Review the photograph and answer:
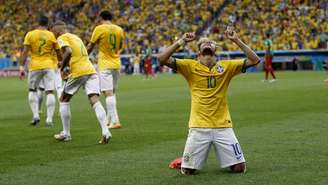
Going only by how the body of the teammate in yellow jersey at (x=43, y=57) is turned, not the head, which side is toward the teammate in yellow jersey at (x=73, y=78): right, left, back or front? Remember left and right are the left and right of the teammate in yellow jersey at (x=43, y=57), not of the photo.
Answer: back

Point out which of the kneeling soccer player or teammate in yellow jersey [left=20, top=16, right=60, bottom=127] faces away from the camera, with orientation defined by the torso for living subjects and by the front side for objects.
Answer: the teammate in yellow jersey

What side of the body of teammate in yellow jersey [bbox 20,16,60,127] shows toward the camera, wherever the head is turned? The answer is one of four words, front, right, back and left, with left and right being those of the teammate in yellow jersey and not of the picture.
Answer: back

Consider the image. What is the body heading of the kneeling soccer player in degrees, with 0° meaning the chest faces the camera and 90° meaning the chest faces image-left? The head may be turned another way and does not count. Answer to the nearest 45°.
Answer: approximately 0°

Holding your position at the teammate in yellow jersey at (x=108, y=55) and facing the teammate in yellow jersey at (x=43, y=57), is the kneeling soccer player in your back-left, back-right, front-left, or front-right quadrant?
back-left

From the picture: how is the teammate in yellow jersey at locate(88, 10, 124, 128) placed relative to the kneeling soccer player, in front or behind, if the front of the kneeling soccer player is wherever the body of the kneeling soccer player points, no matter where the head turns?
behind

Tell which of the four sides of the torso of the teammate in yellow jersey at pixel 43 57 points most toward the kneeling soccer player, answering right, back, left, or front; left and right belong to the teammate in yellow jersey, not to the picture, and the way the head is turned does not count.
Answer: back

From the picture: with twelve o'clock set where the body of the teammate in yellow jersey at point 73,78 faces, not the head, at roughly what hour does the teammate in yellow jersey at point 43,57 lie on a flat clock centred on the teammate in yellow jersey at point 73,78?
the teammate in yellow jersey at point 43,57 is roughly at 1 o'clock from the teammate in yellow jersey at point 73,78.

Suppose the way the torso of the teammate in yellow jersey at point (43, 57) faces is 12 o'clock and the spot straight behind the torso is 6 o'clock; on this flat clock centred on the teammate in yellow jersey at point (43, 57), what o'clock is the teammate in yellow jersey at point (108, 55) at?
the teammate in yellow jersey at point (108, 55) is roughly at 4 o'clock from the teammate in yellow jersey at point (43, 57).

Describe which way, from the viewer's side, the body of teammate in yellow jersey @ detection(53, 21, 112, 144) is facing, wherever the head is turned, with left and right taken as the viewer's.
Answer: facing away from the viewer and to the left of the viewer
